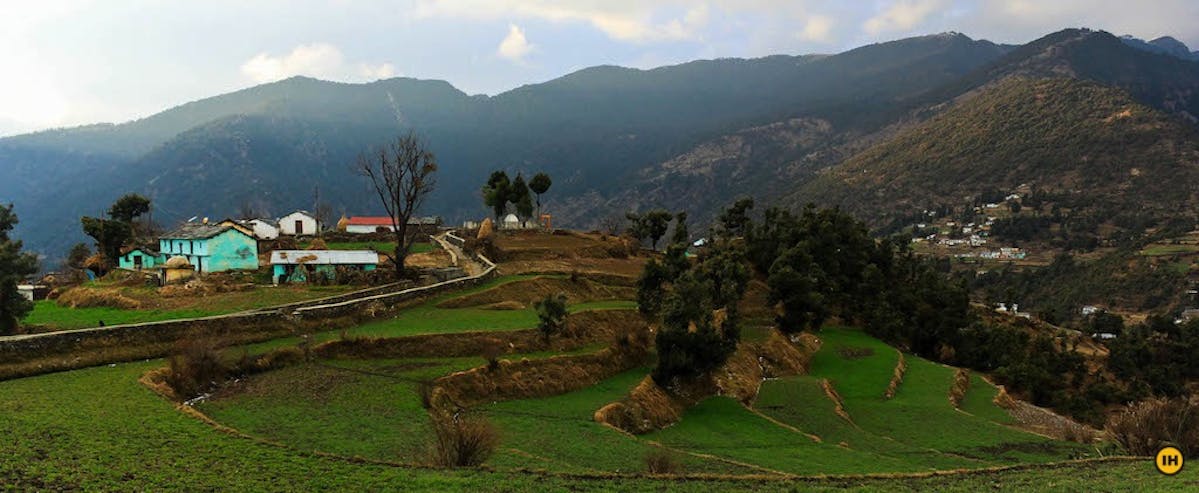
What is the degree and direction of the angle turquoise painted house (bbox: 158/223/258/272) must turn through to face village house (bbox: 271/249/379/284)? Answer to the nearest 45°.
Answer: approximately 90° to its left

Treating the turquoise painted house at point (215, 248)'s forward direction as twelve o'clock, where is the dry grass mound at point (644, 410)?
The dry grass mound is roughly at 10 o'clock from the turquoise painted house.

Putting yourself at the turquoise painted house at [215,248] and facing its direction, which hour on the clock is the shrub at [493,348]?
The shrub is roughly at 10 o'clock from the turquoise painted house.

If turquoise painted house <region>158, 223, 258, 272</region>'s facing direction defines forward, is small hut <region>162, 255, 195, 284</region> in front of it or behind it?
in front

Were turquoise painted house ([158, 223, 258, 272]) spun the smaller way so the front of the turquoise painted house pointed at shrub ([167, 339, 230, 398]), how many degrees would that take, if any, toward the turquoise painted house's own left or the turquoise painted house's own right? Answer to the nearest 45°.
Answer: approximately 45° to the turquoise painted house's own left

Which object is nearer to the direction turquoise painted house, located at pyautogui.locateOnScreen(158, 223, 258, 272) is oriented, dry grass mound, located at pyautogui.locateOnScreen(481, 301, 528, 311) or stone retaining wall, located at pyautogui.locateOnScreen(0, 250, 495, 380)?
the stone retaining wall

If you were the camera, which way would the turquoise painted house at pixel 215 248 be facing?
facing the viewer and to the left of the viewer

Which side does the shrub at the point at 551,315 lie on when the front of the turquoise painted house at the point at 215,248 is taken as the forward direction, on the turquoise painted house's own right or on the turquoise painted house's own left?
on the turquoise painted house's own left

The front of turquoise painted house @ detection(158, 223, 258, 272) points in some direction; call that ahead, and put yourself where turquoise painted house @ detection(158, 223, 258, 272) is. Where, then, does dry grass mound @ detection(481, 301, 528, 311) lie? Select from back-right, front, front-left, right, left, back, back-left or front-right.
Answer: left
